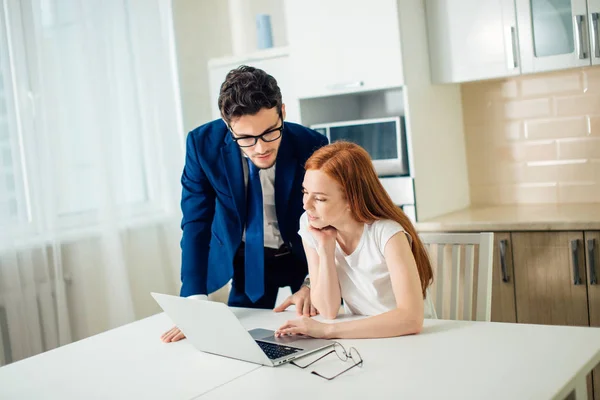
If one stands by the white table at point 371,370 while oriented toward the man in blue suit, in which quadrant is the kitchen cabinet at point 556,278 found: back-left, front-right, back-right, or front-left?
front-right

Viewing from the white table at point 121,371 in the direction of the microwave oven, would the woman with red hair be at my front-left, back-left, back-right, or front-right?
front-right

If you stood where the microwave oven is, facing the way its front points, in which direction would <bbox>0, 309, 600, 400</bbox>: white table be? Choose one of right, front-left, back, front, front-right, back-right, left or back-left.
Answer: front-left

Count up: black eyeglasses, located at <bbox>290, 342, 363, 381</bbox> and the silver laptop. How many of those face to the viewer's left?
0

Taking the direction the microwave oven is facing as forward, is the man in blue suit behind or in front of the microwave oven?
in front

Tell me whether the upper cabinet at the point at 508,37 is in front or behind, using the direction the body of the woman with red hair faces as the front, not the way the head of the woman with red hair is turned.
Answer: behind

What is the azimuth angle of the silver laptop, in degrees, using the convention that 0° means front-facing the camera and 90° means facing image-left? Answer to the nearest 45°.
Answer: approximately 225°

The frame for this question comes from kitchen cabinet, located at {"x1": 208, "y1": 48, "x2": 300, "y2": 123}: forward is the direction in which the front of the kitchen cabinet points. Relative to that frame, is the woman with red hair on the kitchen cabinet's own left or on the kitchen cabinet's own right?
on the kitchen cabinet's own left

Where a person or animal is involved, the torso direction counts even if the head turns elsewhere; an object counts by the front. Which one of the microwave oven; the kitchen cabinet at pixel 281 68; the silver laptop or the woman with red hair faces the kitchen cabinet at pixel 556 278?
the silver laptop

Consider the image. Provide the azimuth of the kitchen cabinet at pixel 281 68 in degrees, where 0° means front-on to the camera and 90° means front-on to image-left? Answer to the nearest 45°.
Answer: approximately 45°

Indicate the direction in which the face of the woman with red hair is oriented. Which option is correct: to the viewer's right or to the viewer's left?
to the viewer's left

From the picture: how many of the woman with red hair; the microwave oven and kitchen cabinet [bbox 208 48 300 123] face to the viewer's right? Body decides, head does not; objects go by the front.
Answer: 0
